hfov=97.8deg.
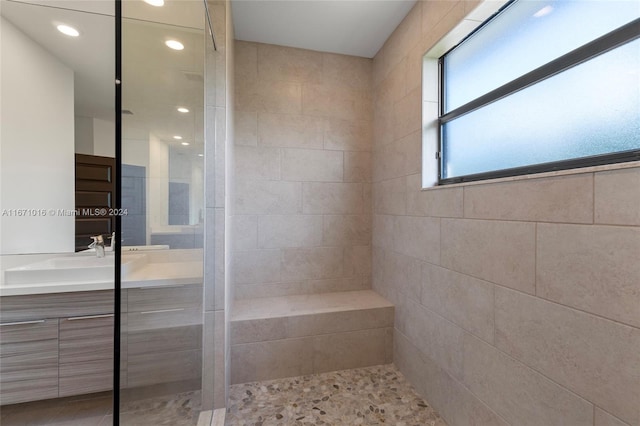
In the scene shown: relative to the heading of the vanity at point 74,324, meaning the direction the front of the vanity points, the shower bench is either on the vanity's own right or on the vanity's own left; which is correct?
on the vanity's own left

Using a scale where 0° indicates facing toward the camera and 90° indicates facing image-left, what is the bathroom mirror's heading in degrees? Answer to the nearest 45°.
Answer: approximately 0°

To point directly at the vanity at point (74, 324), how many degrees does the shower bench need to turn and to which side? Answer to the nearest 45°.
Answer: approximately 90° to its right

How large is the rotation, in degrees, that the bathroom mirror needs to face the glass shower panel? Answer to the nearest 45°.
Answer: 0° — it already faces it

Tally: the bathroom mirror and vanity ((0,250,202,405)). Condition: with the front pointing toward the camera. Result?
2

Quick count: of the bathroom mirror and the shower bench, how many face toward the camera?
2

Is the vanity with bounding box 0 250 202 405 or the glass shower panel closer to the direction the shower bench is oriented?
the glass shower panel

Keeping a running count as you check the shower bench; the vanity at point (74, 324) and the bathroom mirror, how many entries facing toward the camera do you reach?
3

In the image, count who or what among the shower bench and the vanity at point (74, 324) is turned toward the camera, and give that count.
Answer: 2
